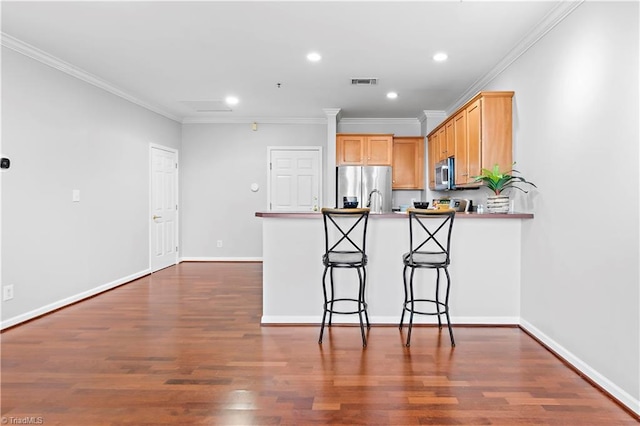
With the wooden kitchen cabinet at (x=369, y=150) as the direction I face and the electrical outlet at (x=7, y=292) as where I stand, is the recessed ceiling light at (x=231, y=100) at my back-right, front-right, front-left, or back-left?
front-left

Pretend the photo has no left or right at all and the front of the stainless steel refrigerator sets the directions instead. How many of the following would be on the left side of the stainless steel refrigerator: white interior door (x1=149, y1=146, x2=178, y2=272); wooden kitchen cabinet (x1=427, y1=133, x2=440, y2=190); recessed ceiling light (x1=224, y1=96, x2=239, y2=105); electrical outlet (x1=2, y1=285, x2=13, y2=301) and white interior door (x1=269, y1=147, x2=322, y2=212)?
1

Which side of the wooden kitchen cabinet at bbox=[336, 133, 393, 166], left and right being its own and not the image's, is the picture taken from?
front

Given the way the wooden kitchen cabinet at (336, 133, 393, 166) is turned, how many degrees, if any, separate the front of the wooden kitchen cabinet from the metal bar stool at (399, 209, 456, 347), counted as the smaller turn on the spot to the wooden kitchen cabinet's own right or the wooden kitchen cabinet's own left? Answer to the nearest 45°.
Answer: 0° — it already faces it

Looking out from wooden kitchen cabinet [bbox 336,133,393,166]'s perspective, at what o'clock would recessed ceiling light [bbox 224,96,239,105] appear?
The recessed ceiling light is roughly at 2 o'clock from the wooden kitchen cabinet.

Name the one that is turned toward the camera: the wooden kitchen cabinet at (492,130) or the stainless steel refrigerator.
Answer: the stainless steel refrigerator

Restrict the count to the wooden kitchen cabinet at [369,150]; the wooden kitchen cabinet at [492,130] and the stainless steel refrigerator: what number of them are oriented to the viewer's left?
1

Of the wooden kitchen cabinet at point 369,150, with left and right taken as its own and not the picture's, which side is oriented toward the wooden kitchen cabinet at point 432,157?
left

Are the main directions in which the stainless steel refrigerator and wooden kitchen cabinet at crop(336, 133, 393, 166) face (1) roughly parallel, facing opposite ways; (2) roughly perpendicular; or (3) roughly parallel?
roughly parallel

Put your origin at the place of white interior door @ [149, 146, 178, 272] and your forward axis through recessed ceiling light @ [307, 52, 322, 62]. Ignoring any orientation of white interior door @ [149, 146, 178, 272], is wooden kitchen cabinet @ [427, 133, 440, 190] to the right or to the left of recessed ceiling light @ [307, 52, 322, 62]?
left

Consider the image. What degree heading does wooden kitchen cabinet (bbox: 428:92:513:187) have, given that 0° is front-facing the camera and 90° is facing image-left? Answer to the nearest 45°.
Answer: approximately 90°

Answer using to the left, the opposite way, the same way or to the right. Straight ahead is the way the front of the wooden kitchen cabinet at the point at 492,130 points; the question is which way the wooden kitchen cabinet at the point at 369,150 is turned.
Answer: to the left

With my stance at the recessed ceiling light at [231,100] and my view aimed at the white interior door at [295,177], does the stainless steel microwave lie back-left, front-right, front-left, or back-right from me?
front-right
